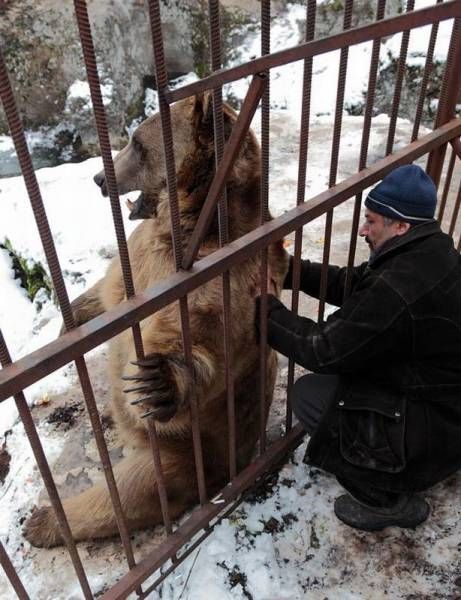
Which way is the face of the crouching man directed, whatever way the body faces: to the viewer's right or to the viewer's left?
to the viewer's left

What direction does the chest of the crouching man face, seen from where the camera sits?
to the viewer's left

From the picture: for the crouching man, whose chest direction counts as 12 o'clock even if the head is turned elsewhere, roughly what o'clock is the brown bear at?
The brown bear is roughly at 12 o'clock from the crouching man.
